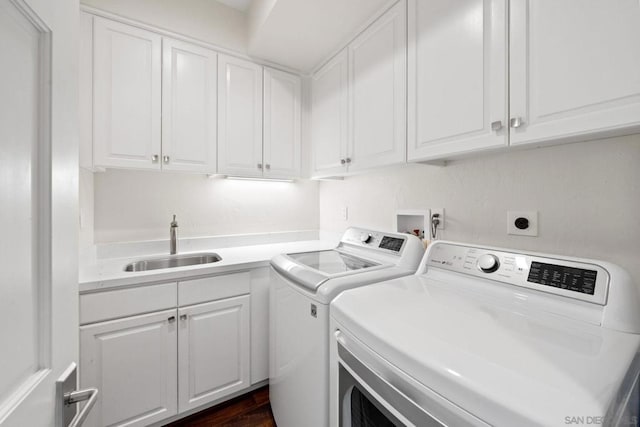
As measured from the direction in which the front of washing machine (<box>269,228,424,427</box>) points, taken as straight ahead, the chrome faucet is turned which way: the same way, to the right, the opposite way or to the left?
to the left

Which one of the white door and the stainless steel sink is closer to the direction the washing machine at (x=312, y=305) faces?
the white door

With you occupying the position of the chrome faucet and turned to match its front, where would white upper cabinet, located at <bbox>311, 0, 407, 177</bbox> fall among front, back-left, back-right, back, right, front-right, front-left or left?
front-left

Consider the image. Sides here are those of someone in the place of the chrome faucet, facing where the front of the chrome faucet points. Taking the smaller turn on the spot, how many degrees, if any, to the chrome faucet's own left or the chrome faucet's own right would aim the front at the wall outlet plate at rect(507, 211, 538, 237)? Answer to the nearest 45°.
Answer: approximately 45° to the chrome faucet's own left

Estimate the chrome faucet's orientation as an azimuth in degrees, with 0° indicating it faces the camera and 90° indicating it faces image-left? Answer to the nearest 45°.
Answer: approximately 0°

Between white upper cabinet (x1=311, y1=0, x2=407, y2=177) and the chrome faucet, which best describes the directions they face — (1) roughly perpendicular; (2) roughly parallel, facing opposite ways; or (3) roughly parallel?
roughly perpendicular

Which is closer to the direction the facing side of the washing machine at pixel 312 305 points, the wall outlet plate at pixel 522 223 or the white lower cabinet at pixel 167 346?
the white lower cabinet

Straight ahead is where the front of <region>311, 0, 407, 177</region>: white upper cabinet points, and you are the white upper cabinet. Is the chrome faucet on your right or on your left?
on your right

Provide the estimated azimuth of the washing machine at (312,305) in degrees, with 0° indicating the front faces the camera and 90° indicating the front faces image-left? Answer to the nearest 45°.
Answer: approximately 45°

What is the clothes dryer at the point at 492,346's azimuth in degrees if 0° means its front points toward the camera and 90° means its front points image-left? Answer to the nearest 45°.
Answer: approximately 45°
